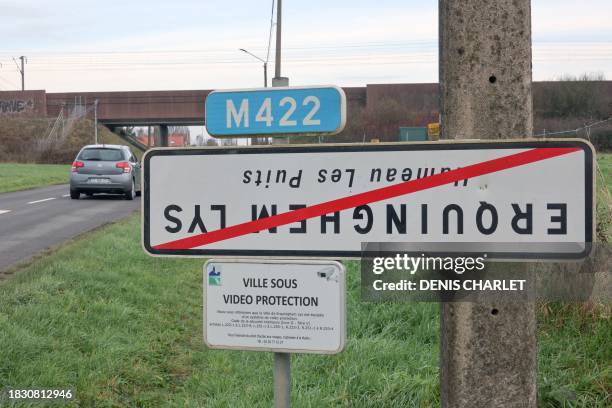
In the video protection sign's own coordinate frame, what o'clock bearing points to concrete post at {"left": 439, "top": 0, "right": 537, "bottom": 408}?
The concrete post is roughly at 9 o'clock from the video protection sign.

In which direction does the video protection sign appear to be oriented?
toward the camera
